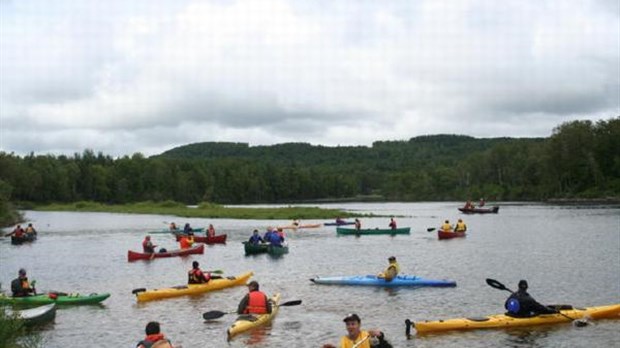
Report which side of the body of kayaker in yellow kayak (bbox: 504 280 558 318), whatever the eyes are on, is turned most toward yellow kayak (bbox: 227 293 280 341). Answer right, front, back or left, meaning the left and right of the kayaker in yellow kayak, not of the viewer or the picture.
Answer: back

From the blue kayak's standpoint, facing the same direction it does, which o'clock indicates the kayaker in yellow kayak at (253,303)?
The kayaker in yellow kayak is roughly at 10 o'clock from the blue kayak.

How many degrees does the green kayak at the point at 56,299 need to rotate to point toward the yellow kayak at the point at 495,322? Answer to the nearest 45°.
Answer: approximately 45° to its right

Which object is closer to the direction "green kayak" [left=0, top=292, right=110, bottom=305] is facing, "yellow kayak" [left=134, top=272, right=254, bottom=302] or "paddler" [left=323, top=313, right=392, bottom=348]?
the yellow kayak

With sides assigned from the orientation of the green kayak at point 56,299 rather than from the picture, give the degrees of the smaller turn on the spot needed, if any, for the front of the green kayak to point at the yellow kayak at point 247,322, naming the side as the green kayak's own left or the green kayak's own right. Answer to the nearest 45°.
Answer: approximately 45° to the green kayak's own right

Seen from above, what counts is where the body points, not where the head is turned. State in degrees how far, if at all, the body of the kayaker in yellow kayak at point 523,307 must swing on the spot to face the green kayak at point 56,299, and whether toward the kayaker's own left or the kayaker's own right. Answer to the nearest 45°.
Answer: approximately 180°

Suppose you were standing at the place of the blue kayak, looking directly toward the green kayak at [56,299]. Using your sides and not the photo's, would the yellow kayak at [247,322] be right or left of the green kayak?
left

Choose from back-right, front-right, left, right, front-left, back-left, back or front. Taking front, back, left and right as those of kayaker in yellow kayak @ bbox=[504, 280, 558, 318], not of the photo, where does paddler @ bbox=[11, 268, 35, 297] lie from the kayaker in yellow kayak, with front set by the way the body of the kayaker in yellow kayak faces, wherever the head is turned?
back

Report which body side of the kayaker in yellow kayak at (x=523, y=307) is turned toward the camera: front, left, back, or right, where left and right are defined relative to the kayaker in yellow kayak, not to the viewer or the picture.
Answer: right

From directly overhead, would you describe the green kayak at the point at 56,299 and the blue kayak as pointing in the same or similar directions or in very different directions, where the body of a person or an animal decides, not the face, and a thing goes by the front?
very different directions

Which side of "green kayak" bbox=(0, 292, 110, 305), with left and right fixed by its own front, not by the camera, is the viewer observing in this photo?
right
